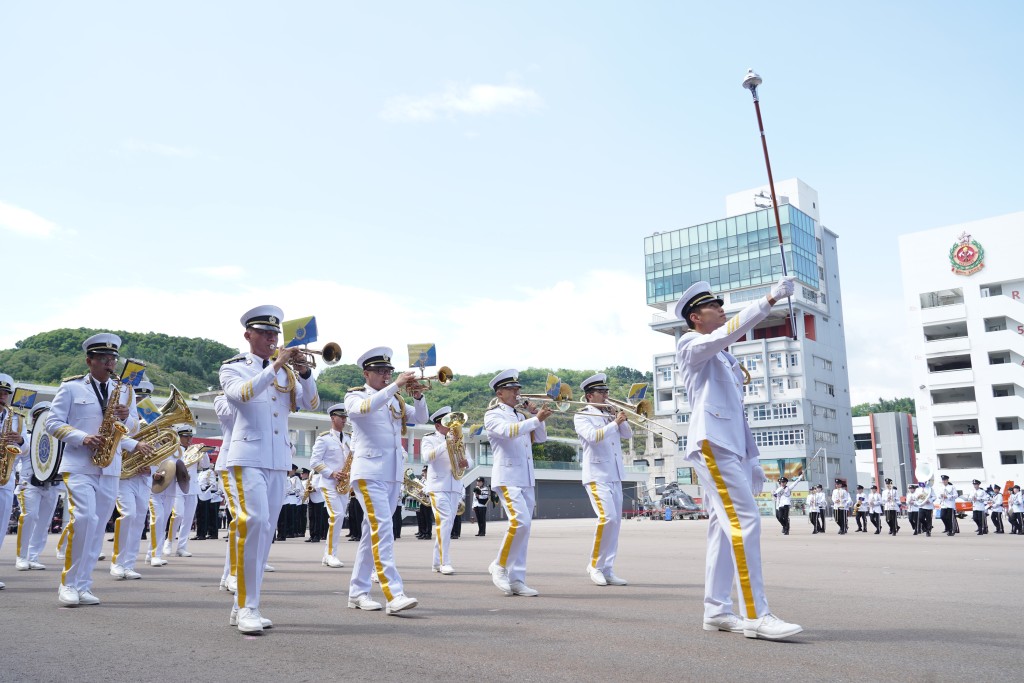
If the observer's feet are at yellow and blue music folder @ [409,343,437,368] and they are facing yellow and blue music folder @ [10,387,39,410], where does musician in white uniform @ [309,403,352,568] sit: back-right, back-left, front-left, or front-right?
front-right

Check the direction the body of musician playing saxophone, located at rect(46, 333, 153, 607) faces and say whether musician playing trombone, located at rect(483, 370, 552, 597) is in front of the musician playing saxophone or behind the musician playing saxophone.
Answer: in front

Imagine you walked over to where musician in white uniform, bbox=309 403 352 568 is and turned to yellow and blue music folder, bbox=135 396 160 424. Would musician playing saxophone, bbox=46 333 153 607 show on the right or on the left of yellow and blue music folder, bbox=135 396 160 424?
left

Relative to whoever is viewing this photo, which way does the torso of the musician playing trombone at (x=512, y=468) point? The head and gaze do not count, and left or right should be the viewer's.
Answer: facing the viewer and to the right of the viewer

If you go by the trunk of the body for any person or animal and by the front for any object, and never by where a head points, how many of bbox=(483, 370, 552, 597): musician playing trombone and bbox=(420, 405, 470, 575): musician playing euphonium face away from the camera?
0

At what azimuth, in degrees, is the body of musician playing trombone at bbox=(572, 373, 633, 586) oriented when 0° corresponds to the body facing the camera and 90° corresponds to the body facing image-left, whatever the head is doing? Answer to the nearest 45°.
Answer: approximately 315°

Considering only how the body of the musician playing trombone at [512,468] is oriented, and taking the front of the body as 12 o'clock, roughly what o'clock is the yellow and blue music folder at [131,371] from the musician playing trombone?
The yellow and blue music folder is roughly at 4 o'clock from the musician playing trombone.

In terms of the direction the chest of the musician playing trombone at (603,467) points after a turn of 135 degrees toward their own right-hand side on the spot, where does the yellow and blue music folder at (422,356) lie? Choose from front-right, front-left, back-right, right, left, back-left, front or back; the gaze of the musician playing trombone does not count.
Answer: front-left

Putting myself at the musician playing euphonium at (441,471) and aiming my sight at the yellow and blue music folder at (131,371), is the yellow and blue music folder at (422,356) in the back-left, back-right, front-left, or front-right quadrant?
front-left
